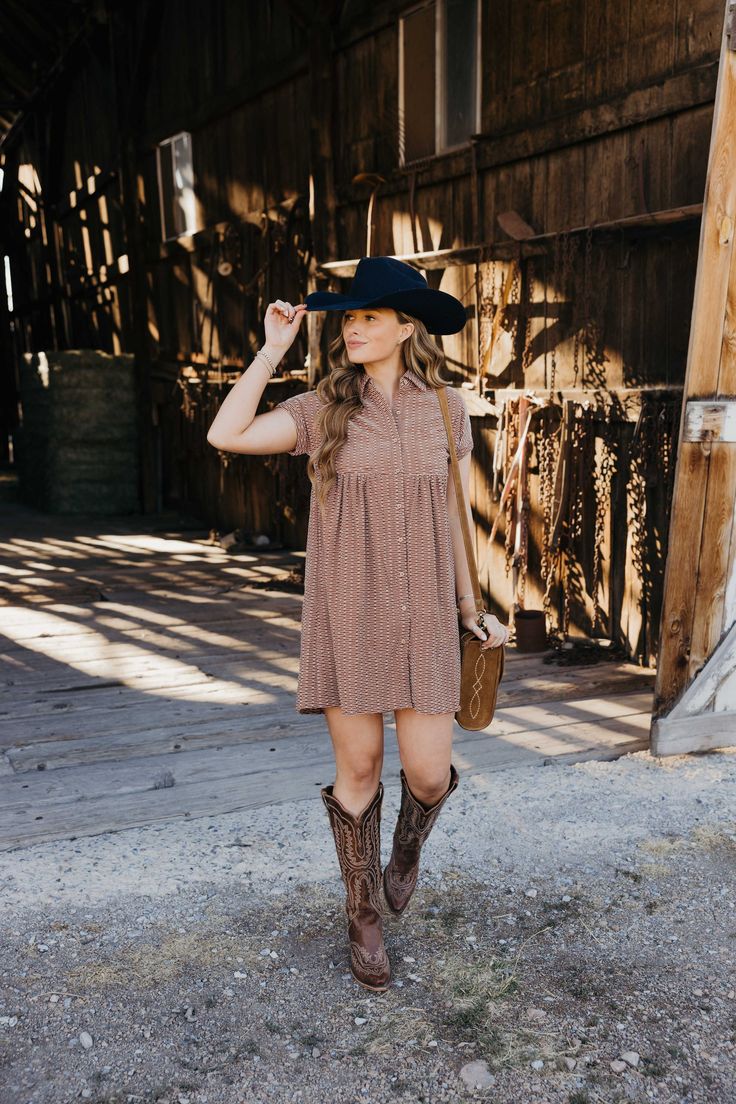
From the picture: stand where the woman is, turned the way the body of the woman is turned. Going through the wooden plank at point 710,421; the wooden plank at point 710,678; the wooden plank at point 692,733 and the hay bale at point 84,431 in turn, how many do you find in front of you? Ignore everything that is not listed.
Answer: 0

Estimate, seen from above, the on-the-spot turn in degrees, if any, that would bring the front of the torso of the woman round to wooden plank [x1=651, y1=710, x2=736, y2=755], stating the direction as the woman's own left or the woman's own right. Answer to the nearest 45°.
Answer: approximately 135° to the woman's own left

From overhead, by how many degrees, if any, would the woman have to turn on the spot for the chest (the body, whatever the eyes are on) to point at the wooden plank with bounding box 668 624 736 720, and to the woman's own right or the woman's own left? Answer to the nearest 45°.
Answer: approximately 135° to the woman's own left

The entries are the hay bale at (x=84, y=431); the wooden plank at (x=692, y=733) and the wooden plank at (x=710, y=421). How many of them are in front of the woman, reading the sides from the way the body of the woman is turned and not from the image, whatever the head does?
0

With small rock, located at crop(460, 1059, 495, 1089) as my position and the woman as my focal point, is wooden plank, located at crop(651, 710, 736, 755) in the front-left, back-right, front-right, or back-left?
front-right

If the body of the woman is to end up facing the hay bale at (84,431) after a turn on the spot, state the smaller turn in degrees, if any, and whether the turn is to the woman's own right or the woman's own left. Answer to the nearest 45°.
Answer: approximately 180°

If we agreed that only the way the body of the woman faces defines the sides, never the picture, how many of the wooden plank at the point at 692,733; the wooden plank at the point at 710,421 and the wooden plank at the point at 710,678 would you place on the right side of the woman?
0

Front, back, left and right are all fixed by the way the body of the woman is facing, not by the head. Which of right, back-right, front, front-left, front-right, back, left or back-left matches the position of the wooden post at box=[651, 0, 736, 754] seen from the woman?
back-left

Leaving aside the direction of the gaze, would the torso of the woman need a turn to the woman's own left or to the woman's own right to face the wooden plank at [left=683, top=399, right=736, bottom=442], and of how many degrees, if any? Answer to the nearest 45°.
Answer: approximately 135° to the woman's own left

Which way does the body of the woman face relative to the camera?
toward the camera
